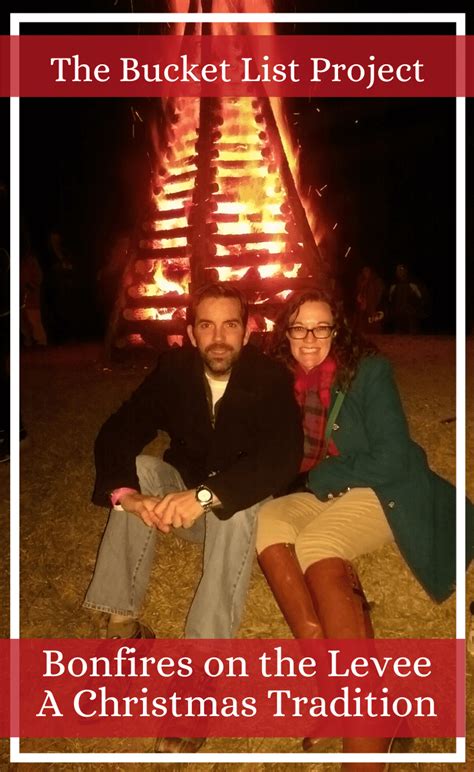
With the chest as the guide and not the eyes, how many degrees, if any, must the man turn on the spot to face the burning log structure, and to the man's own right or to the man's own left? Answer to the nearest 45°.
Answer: approximately 180°

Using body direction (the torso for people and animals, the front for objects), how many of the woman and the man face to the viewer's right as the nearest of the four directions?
0

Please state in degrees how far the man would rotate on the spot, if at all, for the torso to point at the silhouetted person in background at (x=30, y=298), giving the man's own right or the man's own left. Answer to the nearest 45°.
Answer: approximately 180°

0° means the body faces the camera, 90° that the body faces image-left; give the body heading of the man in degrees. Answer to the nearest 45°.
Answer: approximately 0°
